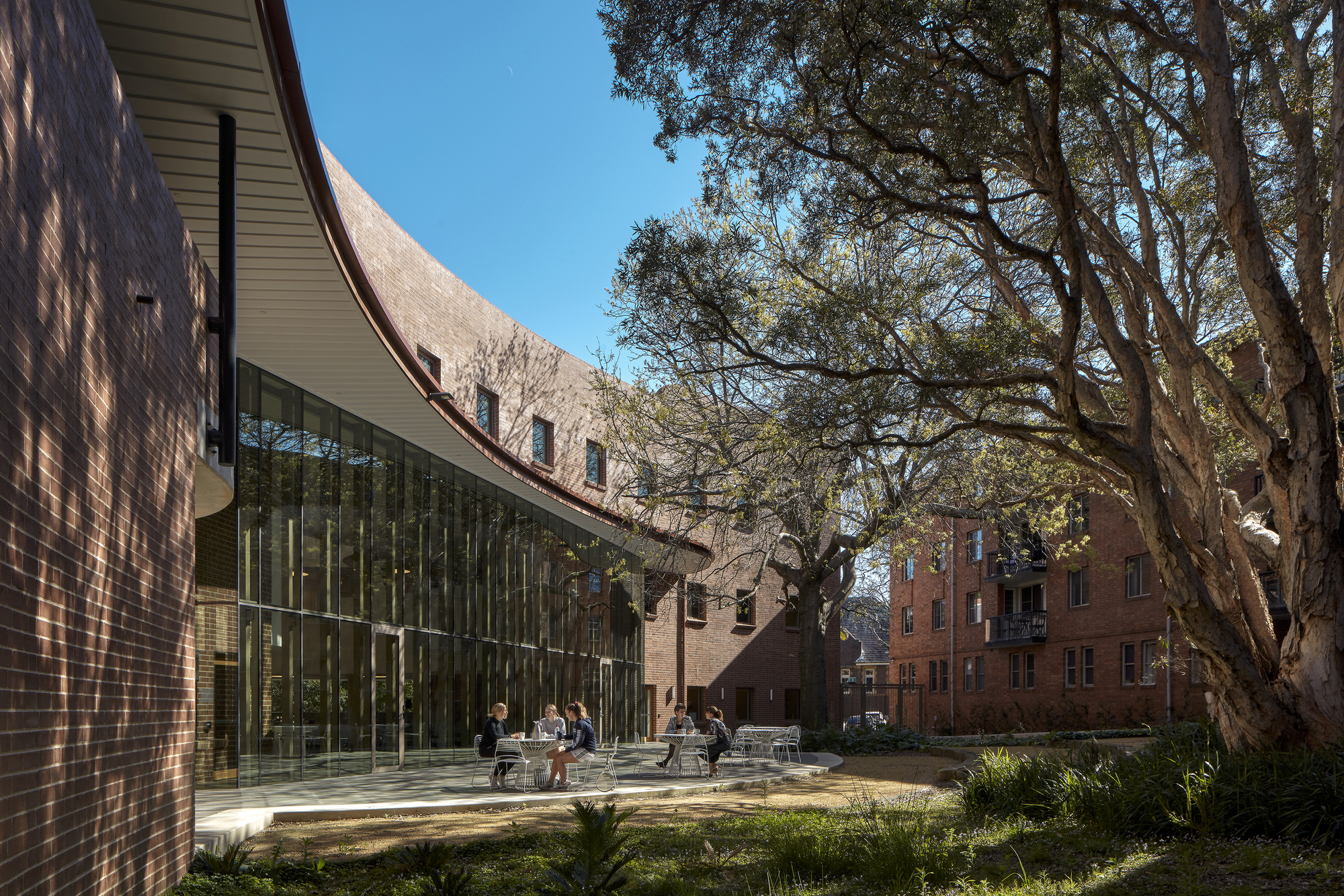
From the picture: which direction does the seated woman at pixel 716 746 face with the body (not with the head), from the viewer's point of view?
to the viewer's left

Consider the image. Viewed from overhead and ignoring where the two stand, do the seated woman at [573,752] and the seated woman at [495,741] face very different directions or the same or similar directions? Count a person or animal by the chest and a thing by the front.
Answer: very different directions

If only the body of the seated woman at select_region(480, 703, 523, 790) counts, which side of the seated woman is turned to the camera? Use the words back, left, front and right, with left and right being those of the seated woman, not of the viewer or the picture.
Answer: right

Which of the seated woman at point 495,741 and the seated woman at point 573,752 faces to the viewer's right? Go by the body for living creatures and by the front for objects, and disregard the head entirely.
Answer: the seated woman at point 495,741

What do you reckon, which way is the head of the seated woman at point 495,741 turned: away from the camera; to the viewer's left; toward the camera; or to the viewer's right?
to the viewer's right

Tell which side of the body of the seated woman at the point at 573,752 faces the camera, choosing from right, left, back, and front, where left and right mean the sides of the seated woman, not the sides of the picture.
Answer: left
